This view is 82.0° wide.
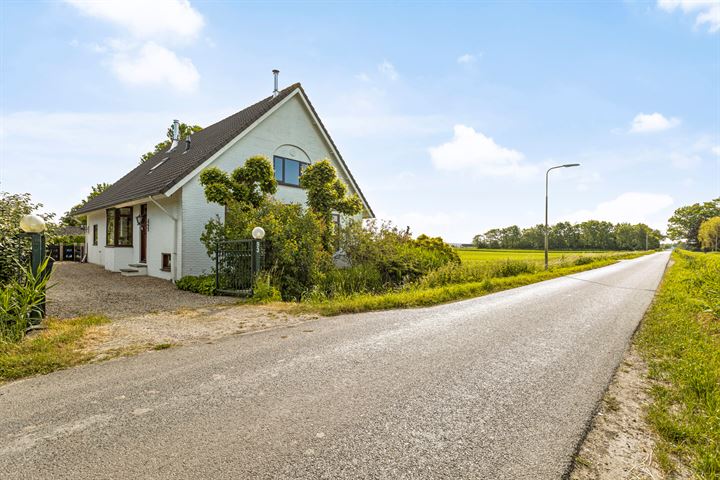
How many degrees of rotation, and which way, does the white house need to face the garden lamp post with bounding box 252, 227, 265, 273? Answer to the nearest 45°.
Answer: approximately 45° to its left

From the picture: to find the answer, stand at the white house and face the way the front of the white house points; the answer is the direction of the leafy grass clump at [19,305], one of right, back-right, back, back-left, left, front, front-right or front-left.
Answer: front-left

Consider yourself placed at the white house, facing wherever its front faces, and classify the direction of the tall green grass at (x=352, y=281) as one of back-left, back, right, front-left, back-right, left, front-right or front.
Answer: left

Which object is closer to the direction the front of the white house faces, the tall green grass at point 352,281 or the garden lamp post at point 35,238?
the garden lamp post

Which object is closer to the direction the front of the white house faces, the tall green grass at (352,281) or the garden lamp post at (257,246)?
the garden lamp post

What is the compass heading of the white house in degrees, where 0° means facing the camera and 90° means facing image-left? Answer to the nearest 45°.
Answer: approximately 45°

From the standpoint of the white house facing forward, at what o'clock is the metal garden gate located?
The metal garden gate is roughly at 10 o'clock from the white house.
